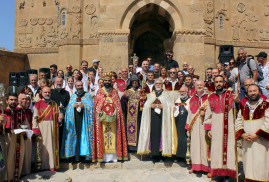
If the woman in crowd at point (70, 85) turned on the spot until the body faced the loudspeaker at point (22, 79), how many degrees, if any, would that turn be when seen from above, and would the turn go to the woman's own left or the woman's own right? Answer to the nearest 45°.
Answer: approximately 135° to the woman's own right

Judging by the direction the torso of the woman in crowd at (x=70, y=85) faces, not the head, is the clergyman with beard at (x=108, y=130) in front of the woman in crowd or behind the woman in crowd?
in front

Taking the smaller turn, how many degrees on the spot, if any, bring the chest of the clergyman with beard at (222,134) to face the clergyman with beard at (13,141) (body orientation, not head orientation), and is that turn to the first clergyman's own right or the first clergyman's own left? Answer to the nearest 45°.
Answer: approximately 90° to the first clergyman's own right

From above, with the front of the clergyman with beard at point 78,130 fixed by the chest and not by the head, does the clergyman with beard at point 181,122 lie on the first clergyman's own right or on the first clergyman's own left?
on the first clergyman's own left

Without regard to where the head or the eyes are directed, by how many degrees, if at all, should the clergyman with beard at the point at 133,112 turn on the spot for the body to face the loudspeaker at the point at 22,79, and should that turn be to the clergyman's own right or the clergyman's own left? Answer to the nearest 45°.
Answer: approximately 135° to the clergyman's own right

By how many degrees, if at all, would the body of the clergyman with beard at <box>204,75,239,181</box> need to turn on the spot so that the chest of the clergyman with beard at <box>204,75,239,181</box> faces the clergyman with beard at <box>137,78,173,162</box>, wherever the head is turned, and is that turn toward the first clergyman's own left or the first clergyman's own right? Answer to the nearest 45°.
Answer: approximately 135° to the first clergyman's own right

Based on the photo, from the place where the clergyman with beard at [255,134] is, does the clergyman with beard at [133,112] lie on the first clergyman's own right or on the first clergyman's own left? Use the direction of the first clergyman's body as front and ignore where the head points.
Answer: on the first clergyman's own right

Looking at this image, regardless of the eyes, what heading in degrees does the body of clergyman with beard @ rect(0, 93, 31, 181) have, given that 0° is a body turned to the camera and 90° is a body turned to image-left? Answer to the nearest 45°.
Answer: approximately 0°
